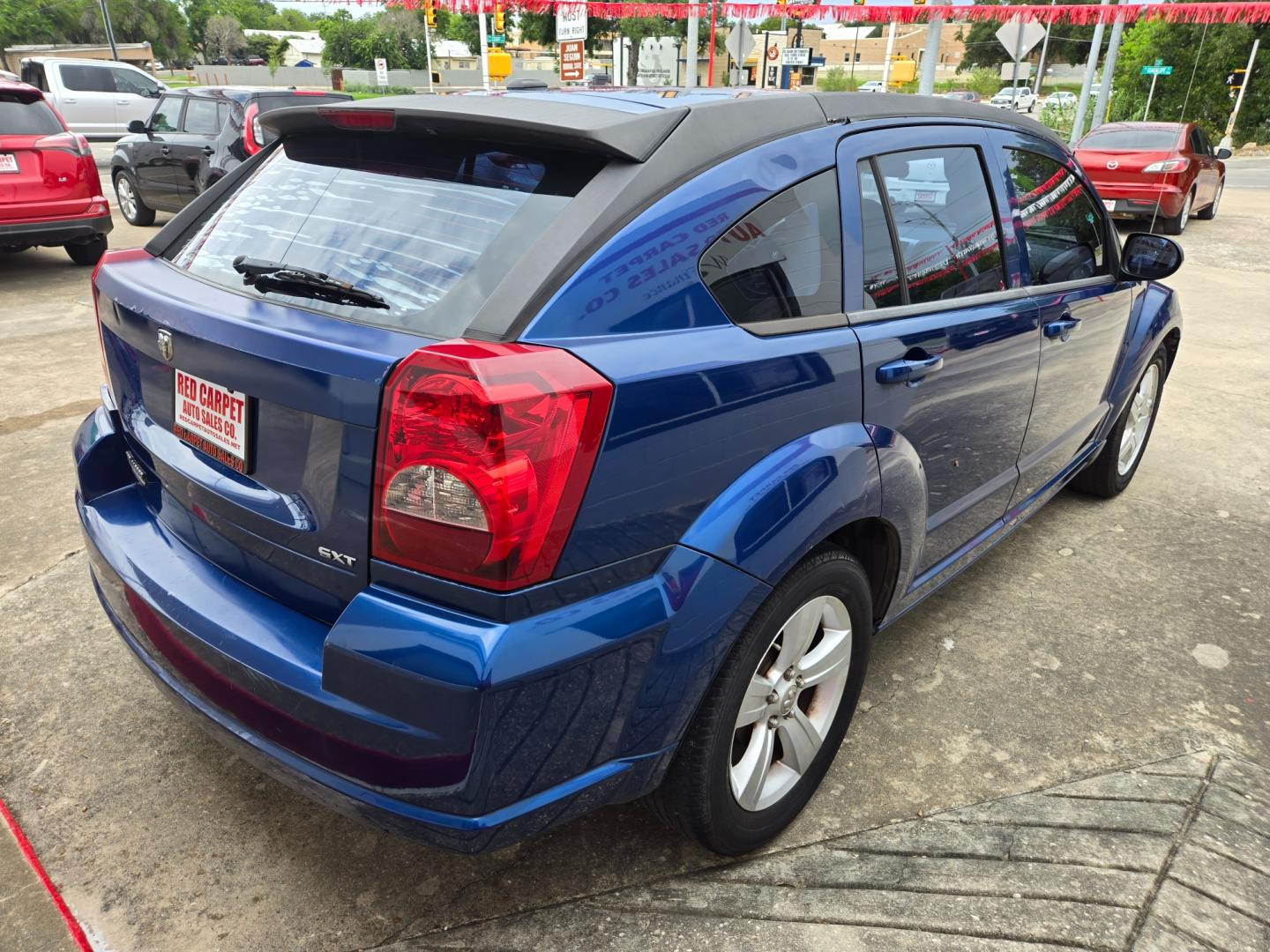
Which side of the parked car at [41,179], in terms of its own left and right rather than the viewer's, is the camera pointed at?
back

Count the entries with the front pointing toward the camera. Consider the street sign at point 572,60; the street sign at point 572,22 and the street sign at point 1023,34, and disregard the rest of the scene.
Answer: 2

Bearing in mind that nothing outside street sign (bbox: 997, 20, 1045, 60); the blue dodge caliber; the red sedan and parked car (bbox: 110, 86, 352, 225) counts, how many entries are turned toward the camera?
0

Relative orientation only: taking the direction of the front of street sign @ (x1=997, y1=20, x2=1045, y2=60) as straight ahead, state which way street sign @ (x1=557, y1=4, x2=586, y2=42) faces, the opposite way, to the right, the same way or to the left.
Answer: the opposite way

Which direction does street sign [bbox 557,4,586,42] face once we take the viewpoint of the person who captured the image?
facing the viewer

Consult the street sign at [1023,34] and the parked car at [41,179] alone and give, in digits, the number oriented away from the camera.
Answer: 2

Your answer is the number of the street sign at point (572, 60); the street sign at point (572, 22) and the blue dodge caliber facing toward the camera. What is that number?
2

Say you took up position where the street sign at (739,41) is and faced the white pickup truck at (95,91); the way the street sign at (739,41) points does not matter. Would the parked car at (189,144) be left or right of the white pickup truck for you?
left

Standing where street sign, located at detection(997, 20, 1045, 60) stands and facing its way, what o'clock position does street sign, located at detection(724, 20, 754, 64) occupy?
street sign, located at detection(724, 20, 754, 64) is roughly at 9 o'clock from street sign, located at detection(997, 20, 1045, 60).

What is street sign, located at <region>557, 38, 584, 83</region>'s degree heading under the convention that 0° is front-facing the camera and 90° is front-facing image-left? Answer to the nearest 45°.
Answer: approximately 0°

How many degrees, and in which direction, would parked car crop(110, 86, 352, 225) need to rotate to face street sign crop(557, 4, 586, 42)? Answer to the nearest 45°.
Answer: approximately 90° to its right

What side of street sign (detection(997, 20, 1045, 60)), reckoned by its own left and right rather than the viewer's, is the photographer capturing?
back

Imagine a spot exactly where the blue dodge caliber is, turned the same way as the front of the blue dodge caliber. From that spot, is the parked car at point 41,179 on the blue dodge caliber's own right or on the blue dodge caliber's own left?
on the blue dodge caliber's own left

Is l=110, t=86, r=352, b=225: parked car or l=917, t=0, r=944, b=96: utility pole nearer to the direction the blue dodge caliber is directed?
the utility pole

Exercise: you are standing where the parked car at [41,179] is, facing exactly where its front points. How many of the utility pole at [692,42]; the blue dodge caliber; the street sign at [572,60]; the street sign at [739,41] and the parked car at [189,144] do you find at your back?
1
